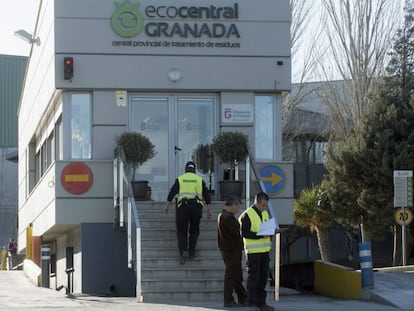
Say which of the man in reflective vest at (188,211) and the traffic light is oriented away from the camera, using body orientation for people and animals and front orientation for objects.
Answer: the man in reflective vest

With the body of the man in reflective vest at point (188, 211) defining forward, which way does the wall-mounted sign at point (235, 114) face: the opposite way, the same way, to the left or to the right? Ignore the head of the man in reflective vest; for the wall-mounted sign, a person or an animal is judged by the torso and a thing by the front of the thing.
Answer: the opposite way

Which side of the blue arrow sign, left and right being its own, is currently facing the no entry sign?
right

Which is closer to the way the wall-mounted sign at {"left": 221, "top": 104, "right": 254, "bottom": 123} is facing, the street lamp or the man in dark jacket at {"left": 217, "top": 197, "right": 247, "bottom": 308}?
the man in dark jacket

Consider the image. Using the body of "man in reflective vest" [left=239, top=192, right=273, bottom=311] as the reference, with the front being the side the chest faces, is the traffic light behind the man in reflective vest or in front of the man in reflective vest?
behind

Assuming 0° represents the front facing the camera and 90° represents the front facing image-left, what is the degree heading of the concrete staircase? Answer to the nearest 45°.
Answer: approximately 0°

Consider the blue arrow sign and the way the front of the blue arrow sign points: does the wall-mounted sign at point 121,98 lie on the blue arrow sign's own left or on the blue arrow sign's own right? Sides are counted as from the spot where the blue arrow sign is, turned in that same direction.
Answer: on the blue arrow sign's own right
